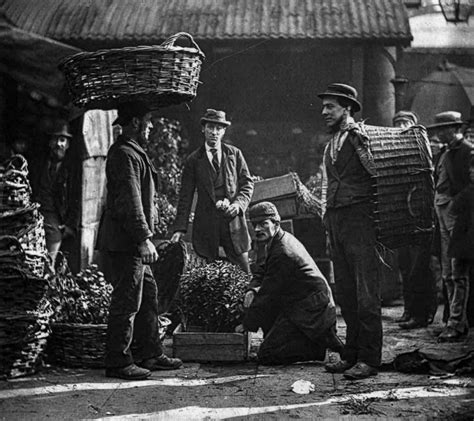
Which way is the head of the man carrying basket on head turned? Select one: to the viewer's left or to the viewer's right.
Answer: to the viewer's right

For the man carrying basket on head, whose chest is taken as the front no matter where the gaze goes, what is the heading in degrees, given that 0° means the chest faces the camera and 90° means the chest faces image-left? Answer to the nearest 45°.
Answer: approximately 270°

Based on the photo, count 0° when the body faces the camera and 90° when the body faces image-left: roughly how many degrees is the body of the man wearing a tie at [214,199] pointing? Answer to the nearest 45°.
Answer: approximately 0°

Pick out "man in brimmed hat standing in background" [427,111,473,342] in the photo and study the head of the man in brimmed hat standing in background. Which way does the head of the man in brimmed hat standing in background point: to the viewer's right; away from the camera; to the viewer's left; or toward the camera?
to the viewer's left
